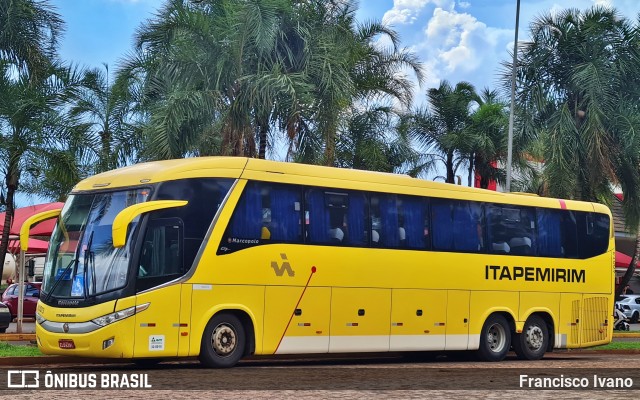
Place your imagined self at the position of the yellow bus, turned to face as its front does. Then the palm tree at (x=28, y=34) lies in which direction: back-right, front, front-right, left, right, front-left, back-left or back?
right

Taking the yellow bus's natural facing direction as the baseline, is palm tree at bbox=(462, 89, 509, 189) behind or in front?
behind

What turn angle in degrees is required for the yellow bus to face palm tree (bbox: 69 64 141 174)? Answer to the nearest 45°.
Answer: approximately 90° to its right

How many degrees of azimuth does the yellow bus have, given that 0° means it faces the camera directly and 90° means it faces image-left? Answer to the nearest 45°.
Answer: approximately 45°

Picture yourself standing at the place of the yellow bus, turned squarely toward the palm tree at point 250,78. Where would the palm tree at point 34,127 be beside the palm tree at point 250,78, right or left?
left

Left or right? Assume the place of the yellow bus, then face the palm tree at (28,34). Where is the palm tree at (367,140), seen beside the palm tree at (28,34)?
right

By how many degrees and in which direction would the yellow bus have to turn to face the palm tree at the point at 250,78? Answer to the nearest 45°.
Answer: approximately 135° to its right
